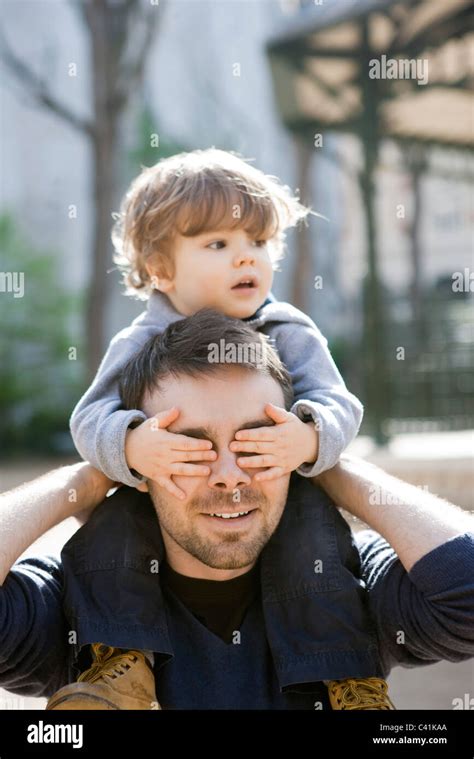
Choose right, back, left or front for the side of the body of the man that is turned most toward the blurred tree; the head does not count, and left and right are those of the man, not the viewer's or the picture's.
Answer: back

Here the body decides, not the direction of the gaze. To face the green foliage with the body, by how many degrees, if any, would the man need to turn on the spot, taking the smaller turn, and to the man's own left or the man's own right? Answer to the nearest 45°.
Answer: approximately 180°

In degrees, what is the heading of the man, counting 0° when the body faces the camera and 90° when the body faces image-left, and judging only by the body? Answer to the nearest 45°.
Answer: approximately 0°
